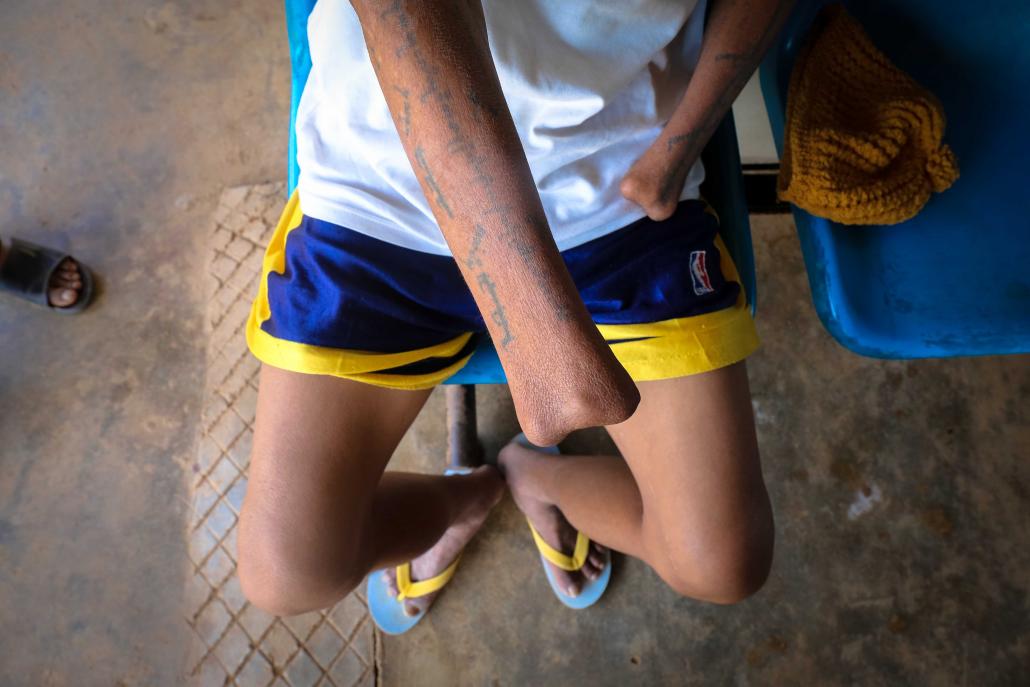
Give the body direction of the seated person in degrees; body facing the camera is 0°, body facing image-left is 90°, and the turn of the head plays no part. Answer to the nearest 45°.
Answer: approximately 0°

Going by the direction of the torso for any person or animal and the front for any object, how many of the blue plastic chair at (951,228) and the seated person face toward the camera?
2
